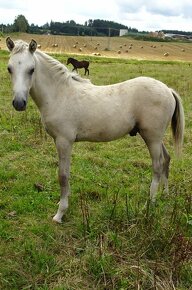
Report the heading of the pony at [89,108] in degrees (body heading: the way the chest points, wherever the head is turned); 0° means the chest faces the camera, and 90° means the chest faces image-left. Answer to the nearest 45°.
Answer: approximately 90°
